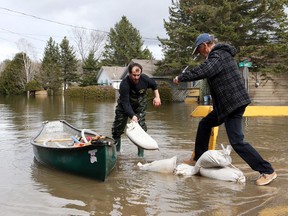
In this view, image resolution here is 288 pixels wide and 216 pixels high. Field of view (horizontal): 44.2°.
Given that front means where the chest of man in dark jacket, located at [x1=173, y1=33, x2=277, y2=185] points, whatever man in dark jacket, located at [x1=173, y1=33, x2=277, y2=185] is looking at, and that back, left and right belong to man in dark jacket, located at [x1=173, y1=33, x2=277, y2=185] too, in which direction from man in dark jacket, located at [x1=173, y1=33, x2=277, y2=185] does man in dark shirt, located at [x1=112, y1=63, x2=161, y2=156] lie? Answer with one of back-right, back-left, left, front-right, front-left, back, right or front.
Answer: front-right

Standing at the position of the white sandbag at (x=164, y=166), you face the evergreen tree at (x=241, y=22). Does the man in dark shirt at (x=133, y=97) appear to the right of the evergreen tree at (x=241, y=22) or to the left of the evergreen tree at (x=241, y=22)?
left

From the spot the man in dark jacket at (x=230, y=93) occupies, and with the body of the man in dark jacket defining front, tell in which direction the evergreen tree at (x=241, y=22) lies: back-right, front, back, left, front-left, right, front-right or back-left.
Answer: right

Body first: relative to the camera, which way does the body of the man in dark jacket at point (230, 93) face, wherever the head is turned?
to the viewer's left

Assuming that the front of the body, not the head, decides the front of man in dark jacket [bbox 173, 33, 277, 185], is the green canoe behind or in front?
in front
